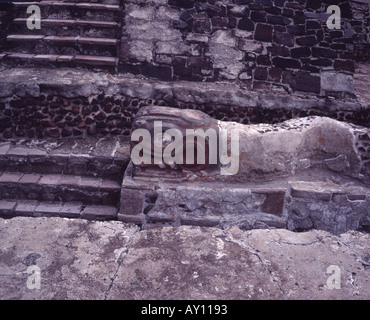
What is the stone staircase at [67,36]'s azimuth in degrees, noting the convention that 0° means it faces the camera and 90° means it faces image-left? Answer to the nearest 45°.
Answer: approximately 0°
